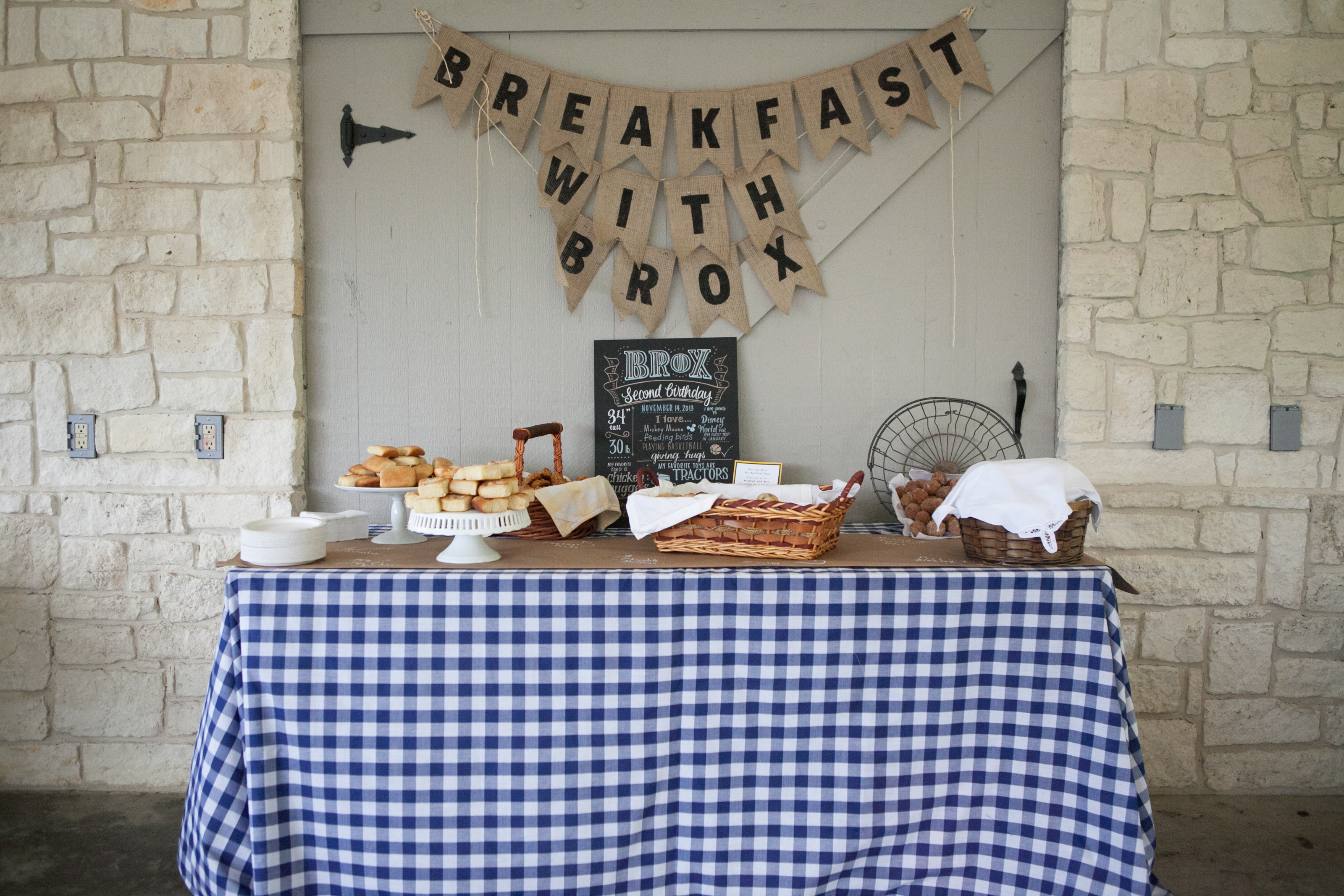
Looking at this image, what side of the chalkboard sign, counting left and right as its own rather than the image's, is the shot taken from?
front

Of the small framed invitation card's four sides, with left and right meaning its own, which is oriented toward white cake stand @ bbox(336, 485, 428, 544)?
right

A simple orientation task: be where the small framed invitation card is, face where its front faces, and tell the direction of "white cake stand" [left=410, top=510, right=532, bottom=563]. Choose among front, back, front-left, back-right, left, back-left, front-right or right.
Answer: front-right

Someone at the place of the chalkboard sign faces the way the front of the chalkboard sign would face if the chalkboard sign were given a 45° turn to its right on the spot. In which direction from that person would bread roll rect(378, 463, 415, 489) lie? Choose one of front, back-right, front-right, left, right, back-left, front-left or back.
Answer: front

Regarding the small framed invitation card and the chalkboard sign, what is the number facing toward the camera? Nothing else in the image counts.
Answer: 2

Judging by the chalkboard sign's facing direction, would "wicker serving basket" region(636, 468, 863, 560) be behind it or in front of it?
in front

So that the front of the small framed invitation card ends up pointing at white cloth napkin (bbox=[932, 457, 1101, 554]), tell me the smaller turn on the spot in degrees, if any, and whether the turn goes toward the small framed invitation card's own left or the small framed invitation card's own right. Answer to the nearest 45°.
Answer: approximately 45° to the small framed invitation card's own left

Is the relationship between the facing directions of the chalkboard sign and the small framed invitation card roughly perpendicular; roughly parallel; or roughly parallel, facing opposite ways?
roughly parallel
